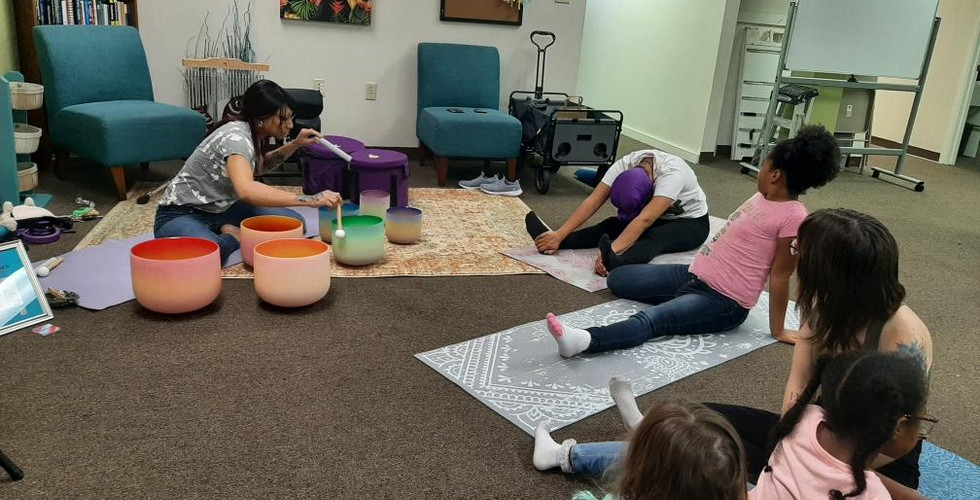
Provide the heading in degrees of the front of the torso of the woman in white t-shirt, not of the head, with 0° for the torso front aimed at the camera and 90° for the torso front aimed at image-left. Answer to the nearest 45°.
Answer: approximately 45°

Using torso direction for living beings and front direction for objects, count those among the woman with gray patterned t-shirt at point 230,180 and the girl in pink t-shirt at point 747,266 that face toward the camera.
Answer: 0

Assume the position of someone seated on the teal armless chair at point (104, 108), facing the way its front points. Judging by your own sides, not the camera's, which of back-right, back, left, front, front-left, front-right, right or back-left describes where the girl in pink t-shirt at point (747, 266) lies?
front

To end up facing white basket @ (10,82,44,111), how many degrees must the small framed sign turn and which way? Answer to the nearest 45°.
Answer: approximately 135° to its left

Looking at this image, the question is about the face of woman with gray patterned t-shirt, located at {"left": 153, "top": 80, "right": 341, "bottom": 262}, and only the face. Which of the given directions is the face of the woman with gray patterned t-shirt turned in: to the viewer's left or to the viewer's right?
to the viewer's right

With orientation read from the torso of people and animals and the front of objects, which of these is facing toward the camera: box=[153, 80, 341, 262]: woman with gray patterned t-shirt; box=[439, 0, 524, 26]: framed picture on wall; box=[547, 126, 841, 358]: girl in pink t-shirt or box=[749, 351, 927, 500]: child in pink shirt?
the framed picture on wall

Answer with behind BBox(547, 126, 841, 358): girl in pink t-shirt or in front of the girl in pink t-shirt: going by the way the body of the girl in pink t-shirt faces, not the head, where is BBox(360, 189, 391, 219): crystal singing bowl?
in front

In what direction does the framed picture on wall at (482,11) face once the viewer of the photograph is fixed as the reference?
facing the viewer

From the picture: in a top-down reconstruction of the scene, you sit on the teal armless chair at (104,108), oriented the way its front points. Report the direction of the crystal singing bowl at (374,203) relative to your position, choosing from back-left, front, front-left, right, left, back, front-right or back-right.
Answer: front

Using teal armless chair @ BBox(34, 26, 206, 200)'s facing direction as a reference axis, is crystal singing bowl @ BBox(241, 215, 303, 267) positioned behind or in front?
in front

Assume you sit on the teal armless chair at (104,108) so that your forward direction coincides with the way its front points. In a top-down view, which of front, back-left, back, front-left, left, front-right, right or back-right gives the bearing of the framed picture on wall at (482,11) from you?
front-left

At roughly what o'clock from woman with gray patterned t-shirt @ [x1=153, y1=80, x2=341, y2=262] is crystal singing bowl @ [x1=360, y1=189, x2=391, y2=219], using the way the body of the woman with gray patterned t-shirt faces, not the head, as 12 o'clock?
The crystal singing bowl is roughly at 11 o'clock from the woman with gray patterned t-shirt.

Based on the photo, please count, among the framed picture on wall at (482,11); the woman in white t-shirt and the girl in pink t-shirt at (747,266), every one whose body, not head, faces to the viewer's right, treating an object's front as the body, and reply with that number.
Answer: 0

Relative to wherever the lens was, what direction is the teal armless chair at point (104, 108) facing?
facing the viewer and to the right of the viewer

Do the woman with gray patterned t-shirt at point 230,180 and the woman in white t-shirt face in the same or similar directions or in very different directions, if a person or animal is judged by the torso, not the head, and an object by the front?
very different directions

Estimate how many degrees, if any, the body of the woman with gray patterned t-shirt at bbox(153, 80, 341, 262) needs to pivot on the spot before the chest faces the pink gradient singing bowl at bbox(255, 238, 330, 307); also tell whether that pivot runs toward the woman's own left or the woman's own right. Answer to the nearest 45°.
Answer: approximately 90° to the woman's own right

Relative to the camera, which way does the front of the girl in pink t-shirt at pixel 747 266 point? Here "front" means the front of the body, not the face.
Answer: to the viewer's left

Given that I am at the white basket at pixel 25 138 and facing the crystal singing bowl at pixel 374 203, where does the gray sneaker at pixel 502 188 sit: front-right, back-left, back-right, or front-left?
front-left

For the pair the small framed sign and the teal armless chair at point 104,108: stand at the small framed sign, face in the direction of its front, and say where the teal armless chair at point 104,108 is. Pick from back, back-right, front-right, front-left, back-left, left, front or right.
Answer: back-left
